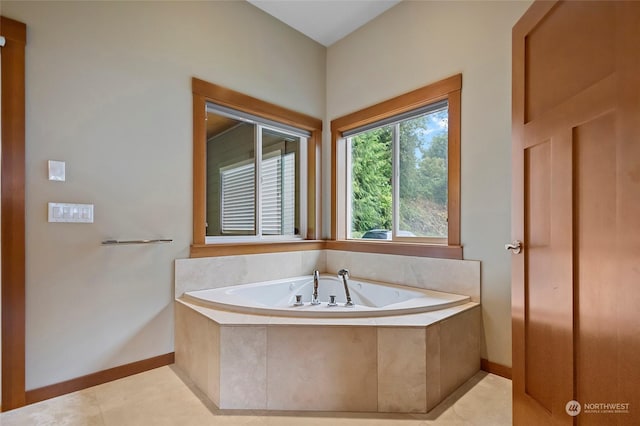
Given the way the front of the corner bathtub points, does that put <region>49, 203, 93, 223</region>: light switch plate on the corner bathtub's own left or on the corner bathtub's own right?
on the corner bathtub's own right

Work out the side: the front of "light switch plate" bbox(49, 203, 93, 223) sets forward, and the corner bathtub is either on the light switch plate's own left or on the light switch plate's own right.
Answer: on the light switch plate's own left

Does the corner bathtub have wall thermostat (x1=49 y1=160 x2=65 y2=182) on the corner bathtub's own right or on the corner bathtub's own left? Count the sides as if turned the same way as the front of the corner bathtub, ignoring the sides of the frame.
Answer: on the corner bathtub's own right

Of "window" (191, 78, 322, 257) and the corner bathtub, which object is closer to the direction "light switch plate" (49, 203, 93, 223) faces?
the corner bathtub

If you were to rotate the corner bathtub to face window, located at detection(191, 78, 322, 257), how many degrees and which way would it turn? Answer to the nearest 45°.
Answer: approximately 135° to its right

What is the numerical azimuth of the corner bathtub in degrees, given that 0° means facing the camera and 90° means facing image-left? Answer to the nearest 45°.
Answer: approximately 0°

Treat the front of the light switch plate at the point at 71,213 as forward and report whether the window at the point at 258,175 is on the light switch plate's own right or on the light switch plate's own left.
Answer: on the light switch plate's own left

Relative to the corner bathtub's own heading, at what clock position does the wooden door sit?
The wooden door is roughly at 11 o'clock from the corner bathtub.
